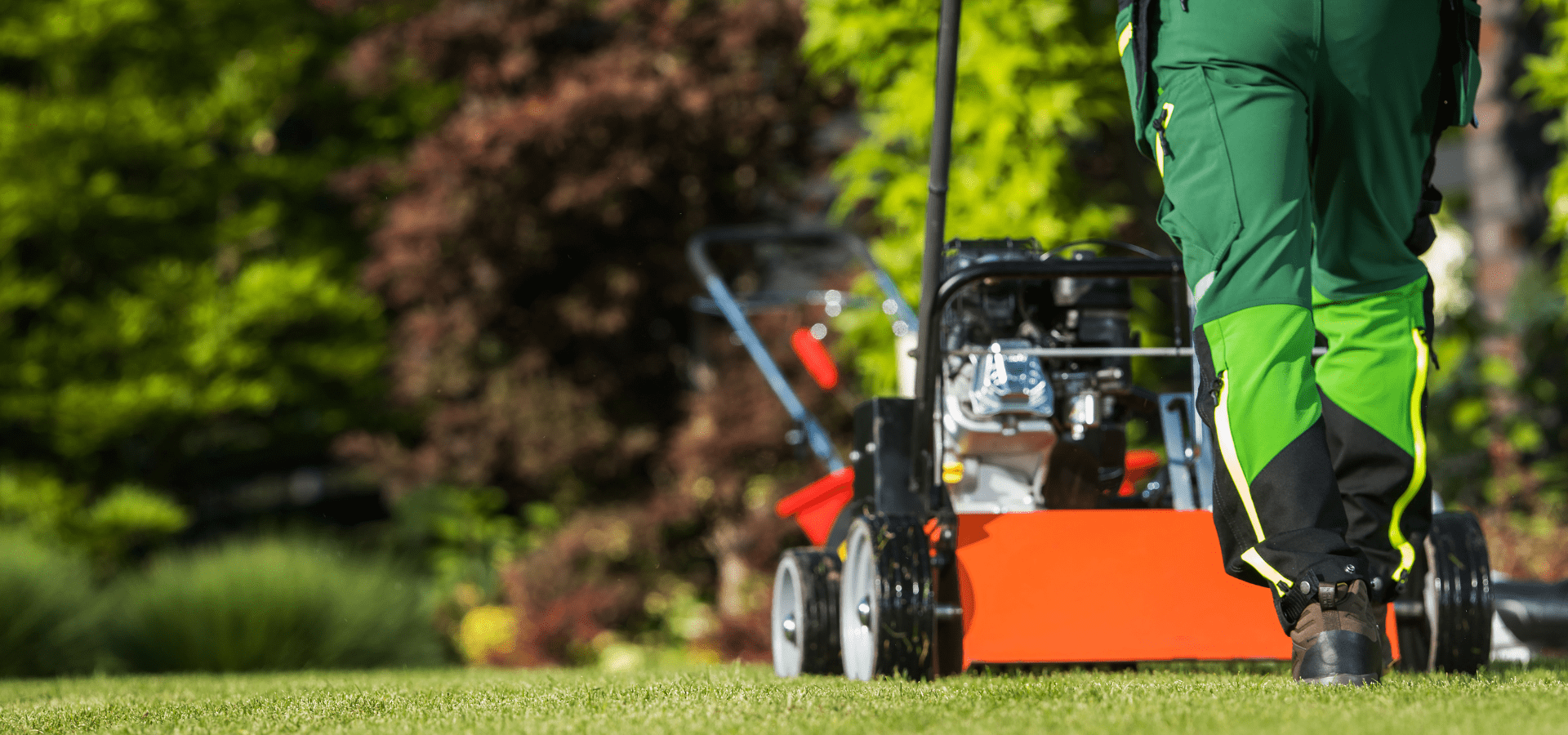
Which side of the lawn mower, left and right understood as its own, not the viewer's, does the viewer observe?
back

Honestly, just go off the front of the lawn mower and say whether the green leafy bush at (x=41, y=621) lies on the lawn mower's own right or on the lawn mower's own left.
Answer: on the lawn mower's own left

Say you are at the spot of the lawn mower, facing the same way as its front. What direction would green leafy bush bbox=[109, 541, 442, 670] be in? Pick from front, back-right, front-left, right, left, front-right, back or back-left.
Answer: front-left

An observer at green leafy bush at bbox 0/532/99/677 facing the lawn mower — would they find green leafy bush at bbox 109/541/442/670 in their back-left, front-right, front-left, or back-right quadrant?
front-left

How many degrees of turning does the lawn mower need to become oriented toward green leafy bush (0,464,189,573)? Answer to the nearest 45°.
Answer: approximately 45° to its left
